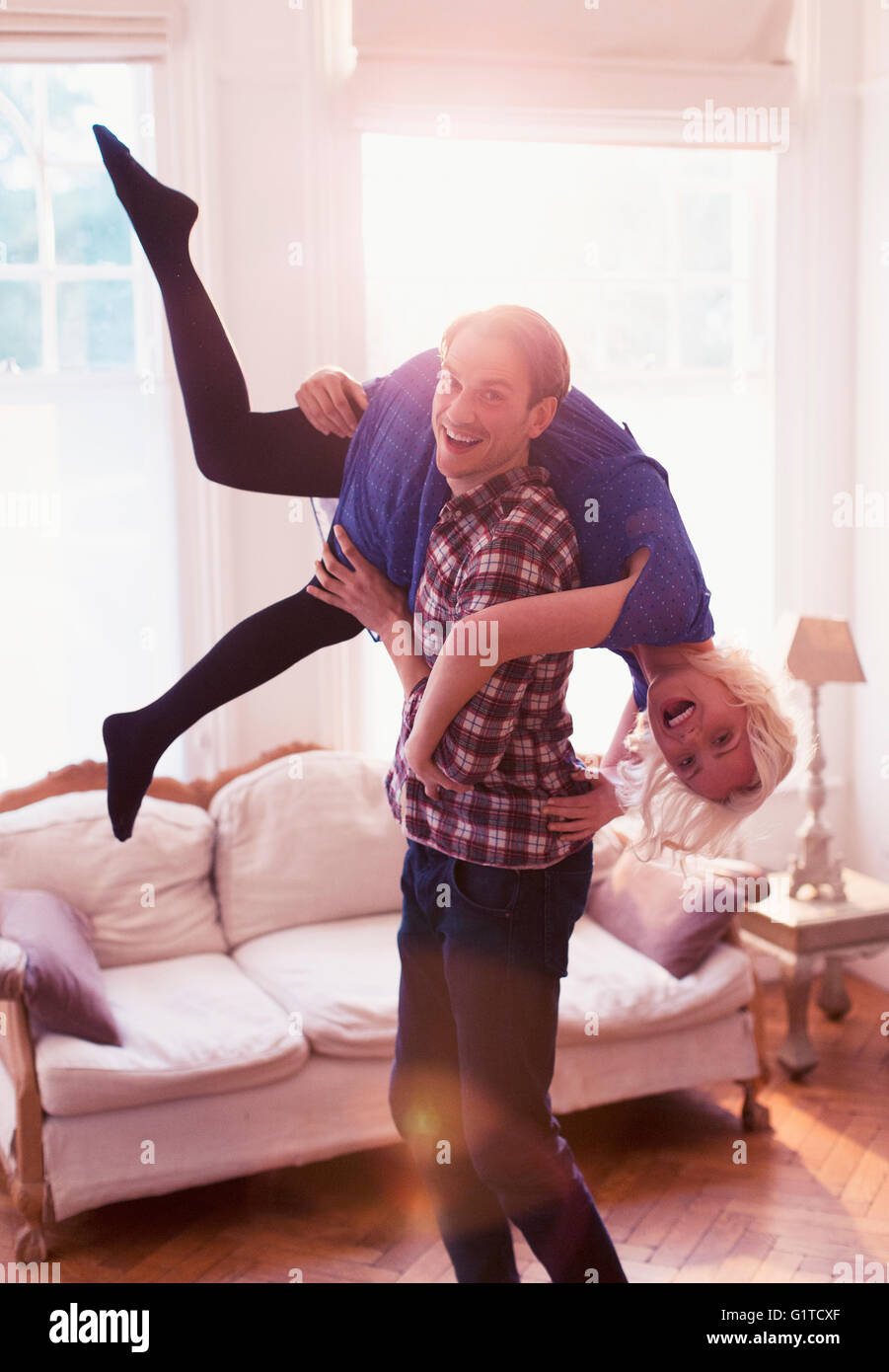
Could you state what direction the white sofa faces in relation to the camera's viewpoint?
facing the viewer and to the right of the viewer

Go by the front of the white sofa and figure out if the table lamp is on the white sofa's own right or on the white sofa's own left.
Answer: on the white sofa's own left

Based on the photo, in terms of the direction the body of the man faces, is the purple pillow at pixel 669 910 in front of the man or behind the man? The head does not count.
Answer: behind

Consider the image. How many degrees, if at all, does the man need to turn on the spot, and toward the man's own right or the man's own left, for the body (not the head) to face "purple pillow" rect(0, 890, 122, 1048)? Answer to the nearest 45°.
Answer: approximately 90° to the man's own right

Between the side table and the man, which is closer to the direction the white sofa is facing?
the man

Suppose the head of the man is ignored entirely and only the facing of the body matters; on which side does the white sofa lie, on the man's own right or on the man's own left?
on the man's own right

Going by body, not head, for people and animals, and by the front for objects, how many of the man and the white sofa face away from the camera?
0

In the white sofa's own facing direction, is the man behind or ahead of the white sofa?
ahead

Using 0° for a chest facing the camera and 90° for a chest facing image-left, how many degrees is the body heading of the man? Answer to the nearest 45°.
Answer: approximately 45°
